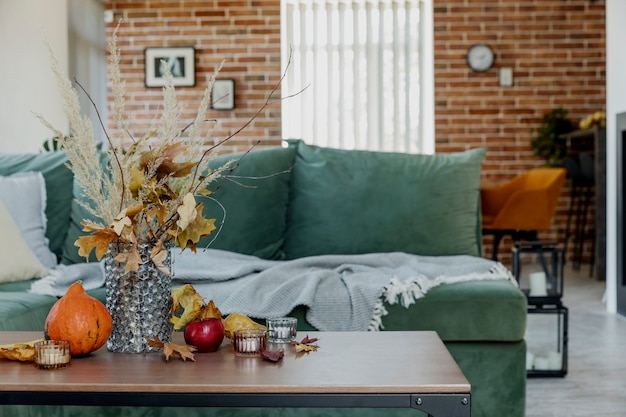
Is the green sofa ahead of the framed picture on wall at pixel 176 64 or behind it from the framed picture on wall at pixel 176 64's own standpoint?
ahead

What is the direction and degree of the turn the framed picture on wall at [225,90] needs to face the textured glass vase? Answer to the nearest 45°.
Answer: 0° — it already faces it

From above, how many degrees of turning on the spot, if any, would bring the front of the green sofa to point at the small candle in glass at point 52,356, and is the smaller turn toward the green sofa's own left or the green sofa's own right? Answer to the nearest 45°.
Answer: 0° — it already faces it

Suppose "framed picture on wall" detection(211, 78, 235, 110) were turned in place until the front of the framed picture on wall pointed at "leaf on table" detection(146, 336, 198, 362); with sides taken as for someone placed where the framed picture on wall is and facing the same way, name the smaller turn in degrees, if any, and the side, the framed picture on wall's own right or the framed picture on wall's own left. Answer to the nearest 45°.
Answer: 0° — it already faces it

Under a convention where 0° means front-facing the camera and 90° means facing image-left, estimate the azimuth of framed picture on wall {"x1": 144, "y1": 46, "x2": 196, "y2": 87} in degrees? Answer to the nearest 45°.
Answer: approximately 0°

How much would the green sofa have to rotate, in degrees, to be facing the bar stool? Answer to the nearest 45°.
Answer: approximately 135° to its left

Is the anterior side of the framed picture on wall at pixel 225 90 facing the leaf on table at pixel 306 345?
yes

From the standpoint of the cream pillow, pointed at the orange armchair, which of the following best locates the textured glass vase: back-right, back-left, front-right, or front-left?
back-right

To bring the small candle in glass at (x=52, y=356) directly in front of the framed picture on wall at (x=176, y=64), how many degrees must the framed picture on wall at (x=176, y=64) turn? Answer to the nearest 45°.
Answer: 0° — it already faces it

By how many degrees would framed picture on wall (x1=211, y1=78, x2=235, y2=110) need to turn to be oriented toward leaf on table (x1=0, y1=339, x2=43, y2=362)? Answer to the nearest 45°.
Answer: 0° — it already faces it

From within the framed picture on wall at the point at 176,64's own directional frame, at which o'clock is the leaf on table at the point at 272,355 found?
The leaf on table is roughly at 12 o'clock from the framed picture on wall.

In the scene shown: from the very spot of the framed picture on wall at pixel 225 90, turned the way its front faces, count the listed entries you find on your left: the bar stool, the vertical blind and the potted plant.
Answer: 3

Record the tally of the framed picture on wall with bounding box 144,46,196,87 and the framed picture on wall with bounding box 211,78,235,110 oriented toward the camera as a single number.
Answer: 2

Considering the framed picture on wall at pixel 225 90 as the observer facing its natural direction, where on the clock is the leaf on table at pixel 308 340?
The leaf on table is roughly at 12 o'clock from the framed picture on wall.
